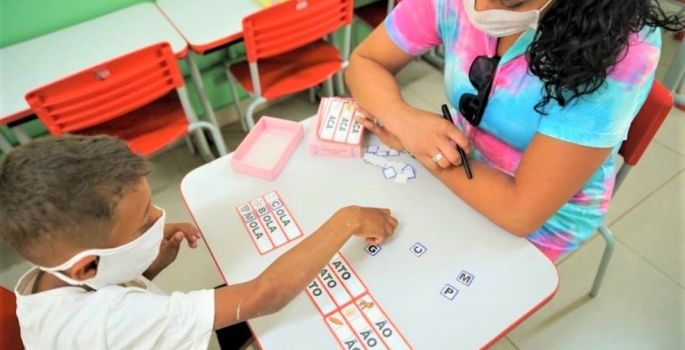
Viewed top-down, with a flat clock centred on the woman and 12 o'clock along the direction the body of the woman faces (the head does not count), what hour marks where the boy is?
The boy is roughly at 12 o'clock from the woman.

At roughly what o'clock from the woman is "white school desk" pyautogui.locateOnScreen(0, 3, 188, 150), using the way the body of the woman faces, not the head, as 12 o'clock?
The white school desk is roughly at 2 o'clock from the woman.

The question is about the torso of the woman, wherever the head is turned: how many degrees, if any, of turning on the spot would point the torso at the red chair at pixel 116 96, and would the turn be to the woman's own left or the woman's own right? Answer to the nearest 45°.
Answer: approximately 45° to the woman's own right

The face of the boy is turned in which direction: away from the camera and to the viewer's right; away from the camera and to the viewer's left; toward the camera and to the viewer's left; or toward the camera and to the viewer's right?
away from the camera and to the viewer's right

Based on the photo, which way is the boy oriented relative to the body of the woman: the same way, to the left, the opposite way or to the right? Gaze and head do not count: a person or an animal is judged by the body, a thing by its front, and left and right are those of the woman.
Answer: the opposite way

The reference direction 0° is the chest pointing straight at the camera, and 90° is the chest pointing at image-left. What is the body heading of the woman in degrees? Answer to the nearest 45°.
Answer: approximately 45°

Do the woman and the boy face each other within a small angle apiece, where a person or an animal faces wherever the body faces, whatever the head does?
yes

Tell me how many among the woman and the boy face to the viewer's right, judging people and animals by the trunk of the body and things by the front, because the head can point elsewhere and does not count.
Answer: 1

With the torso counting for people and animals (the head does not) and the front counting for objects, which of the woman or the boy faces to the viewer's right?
the boy

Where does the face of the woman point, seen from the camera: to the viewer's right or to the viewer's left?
to the viewer's left

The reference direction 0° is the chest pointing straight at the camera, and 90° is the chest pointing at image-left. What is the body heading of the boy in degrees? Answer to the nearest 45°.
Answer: approximately 270°
